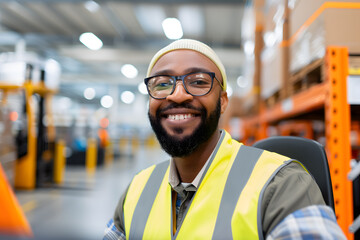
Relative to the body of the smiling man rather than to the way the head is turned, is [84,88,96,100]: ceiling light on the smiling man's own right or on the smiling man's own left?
on the smiling man's own right

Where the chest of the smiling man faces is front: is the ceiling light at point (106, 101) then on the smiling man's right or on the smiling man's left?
on the smiling man's right

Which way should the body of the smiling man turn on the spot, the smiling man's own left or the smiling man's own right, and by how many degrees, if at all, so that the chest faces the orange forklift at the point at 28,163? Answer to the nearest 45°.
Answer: approximately 90° to the smiling man's own right

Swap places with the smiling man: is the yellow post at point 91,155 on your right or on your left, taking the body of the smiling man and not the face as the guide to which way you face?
on your right

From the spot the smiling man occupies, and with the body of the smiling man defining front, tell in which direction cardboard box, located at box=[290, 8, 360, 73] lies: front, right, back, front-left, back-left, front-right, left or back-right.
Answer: back

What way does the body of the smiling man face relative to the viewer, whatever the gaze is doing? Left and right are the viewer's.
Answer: facing the viewer and to the left of the viewer
